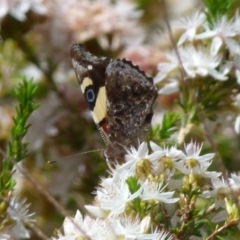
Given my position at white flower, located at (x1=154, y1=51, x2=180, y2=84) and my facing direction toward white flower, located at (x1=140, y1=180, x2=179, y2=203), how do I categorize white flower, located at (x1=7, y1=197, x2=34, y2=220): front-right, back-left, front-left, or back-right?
front-right

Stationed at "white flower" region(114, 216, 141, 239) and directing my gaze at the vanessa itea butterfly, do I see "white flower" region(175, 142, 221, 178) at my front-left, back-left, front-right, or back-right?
front-right

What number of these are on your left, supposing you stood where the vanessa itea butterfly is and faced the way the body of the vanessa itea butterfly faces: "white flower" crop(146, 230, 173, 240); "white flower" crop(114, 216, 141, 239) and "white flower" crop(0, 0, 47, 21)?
2

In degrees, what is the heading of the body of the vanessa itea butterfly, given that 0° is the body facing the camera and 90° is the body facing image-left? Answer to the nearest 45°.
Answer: approximately 90°

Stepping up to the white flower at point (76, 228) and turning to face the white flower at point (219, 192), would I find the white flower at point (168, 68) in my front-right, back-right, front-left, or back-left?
front-left

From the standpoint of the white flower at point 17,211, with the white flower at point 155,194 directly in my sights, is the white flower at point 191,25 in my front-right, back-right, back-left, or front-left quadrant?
front-left

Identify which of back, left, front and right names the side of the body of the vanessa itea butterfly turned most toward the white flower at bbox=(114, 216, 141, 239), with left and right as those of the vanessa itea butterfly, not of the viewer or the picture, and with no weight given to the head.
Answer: left

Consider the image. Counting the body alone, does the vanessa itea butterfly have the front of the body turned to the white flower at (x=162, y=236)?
no
